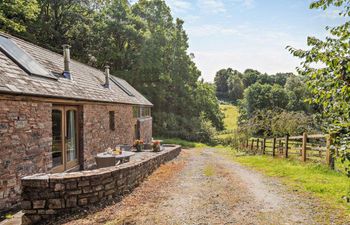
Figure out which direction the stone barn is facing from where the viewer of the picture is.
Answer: facing the viewer and to the right of the viewer

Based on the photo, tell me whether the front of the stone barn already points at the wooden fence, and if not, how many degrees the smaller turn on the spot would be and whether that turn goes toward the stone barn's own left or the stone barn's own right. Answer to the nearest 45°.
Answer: approximately 45° to the stone barn's own left

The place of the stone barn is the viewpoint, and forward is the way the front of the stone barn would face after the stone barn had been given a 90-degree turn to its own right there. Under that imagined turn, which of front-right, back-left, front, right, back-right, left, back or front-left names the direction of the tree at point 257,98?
back

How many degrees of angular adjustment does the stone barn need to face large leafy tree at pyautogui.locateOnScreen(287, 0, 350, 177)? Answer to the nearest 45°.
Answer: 0° — it already faces it

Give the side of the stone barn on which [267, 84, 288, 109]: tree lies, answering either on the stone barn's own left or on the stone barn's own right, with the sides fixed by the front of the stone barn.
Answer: on the stone barn's own left
